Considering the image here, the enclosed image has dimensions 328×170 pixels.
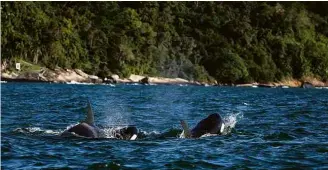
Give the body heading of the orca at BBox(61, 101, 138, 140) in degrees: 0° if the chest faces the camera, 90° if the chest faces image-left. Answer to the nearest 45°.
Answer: approximately 270°

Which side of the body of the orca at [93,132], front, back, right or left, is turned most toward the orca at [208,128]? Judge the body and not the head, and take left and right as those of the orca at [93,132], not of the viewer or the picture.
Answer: front

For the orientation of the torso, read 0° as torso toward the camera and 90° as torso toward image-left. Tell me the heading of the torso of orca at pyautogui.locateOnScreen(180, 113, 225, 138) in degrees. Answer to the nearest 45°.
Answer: approximately 270°

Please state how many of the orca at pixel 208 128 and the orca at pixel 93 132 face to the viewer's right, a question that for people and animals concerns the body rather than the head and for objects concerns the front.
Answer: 2

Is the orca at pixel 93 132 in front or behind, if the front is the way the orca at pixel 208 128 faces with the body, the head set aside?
behind
